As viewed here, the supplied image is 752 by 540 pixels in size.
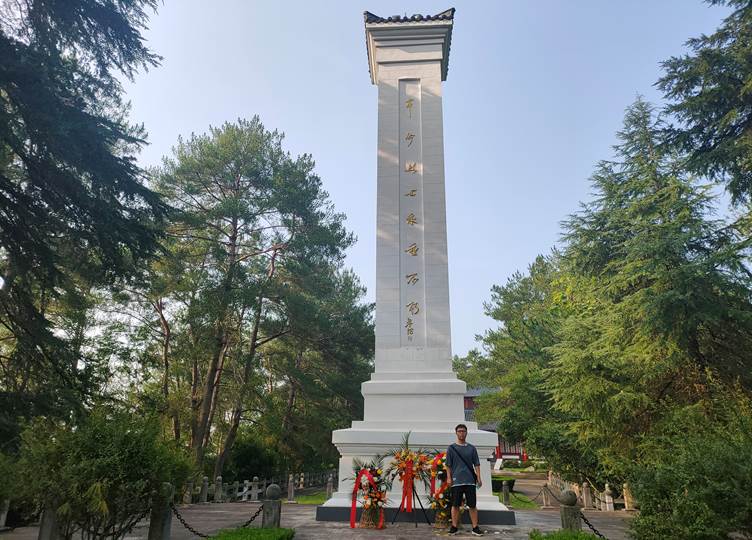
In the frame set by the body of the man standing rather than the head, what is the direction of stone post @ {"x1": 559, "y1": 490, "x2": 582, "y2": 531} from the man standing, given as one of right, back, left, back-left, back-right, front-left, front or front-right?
left

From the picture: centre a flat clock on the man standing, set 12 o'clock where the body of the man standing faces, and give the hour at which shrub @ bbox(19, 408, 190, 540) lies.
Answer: The shrub is roughly at 2 o'clock from the man standing.

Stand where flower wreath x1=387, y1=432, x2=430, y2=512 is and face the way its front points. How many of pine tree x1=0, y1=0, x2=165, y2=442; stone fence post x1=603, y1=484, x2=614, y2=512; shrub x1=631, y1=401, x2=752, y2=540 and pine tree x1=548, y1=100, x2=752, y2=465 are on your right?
1

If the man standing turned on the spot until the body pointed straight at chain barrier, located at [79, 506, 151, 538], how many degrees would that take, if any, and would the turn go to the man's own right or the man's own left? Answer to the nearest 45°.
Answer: approximately 45° to the man's own right

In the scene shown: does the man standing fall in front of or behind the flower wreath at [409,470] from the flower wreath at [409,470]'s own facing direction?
in front

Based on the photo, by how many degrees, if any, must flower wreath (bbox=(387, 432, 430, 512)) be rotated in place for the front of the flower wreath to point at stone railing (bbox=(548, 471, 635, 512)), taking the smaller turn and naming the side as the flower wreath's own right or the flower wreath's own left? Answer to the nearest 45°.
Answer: approximately 135° to the flower wreath's own left

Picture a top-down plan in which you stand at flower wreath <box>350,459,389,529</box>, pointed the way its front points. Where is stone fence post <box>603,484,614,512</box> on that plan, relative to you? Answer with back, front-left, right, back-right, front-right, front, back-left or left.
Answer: back-left

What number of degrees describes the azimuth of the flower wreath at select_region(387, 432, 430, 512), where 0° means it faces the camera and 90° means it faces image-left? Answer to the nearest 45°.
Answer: approximately 0°

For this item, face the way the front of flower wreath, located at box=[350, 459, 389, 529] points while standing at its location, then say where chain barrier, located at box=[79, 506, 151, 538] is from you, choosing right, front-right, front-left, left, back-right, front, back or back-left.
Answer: front-right

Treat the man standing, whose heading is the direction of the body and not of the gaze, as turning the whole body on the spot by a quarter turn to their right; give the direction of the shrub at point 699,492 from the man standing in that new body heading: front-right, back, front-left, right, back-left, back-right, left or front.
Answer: back-left

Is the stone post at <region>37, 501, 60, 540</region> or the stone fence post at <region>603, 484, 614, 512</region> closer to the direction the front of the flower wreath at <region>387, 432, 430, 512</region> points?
the stone post

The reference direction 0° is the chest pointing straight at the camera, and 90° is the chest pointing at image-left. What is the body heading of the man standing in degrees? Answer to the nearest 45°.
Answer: approximately 0°
